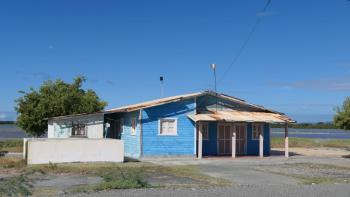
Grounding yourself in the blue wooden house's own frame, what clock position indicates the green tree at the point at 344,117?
The green tree is roughly at 9 o'clock from the blue wooden house.

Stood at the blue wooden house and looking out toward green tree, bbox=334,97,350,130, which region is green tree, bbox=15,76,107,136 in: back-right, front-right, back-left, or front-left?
back-left

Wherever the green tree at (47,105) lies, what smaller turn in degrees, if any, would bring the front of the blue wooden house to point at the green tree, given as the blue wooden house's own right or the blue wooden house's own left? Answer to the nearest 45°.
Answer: approximately 135° to the blue wooden house's own right

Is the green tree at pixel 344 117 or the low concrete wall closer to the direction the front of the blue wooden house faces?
the low concrete wall

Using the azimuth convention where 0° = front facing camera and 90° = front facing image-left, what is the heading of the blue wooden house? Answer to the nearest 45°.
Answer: approximately 0°
